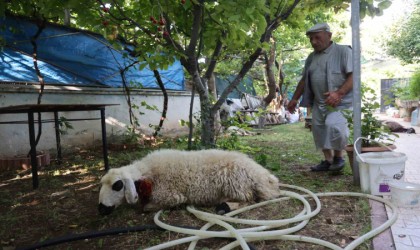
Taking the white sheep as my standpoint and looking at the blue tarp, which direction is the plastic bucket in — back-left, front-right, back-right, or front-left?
back-right

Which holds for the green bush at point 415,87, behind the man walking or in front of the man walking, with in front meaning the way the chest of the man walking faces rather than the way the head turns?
behind

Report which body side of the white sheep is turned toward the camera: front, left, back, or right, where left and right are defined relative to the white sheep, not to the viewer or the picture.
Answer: left

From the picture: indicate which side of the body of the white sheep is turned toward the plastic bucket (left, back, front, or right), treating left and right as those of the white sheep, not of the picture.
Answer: back

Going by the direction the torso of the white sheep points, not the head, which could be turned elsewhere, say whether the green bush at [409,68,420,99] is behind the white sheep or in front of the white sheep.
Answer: behind
